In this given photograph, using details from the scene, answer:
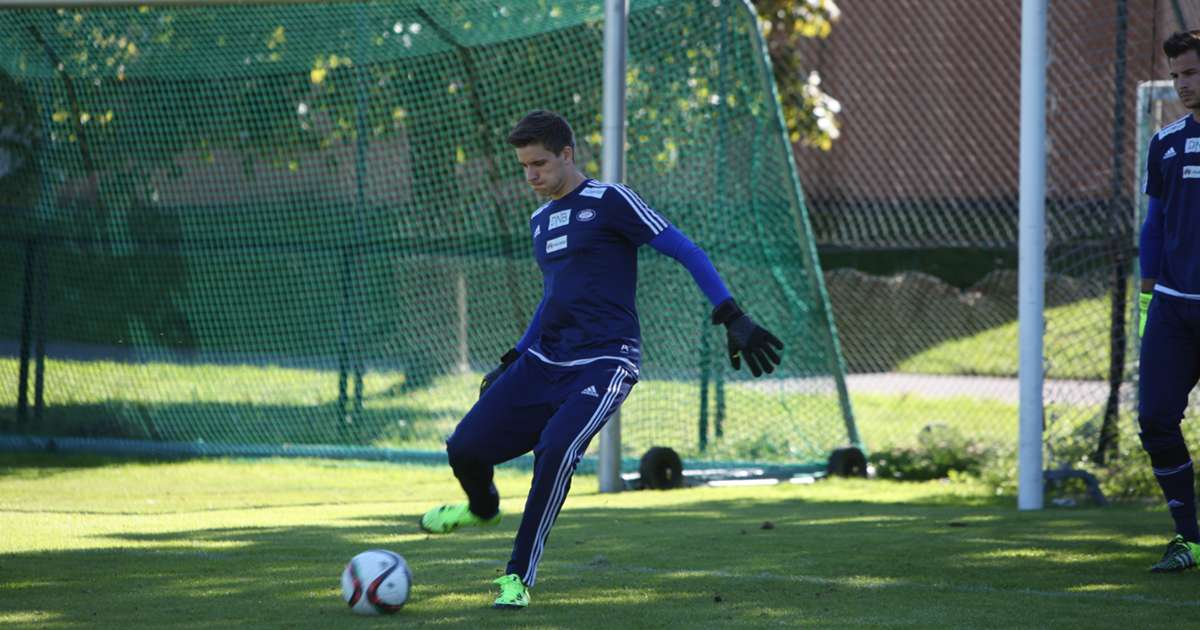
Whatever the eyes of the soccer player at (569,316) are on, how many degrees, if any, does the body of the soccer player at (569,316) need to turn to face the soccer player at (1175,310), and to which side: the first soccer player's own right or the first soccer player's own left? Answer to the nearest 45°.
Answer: approximately 135° to the first soccer player's own left

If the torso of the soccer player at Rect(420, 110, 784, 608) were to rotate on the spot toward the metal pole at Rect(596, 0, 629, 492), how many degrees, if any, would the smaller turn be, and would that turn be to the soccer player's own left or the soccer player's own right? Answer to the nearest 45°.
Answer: approximately 135° to the soccer player's own right

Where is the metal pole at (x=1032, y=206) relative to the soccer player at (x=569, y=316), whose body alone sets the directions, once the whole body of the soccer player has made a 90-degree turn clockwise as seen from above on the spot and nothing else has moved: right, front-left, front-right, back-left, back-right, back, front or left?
right

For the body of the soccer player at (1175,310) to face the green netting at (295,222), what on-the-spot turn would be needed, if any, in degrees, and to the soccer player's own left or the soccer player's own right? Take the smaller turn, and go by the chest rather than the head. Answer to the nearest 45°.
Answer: approximately 135° to the soccer player's own right

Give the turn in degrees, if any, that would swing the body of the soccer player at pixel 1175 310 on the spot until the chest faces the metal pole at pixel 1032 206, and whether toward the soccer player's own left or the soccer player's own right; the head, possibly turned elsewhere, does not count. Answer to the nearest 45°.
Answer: approximately 180°

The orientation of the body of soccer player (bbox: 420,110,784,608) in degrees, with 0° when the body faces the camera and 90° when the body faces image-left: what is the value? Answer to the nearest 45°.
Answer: approximately 45°

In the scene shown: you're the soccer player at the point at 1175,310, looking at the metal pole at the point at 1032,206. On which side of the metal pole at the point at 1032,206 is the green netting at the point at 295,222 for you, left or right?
left

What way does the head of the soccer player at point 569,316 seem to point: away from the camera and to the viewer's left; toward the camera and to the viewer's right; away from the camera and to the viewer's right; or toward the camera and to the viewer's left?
toward the camera and to the viewer's left

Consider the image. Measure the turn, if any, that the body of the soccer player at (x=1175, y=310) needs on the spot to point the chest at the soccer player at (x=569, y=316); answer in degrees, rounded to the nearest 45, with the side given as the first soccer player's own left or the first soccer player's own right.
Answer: approximately 45° to the first soccer player's own right

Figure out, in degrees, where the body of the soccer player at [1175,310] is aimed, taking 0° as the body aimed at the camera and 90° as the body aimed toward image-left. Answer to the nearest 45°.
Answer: approximately 0°

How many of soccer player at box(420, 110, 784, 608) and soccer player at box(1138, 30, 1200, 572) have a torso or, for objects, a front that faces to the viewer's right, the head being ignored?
0
